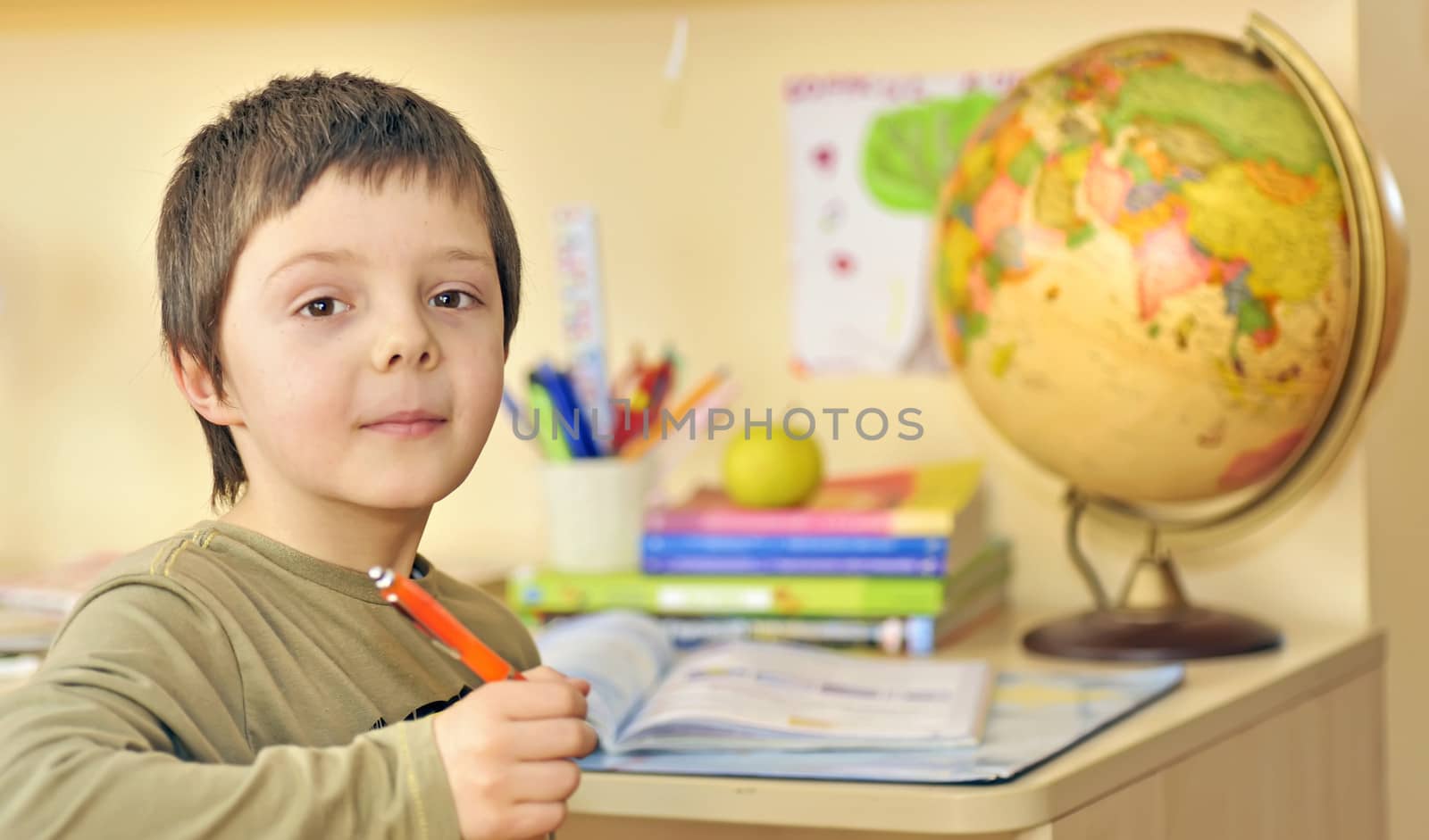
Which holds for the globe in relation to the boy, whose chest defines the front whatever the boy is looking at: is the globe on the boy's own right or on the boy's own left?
on the boy's own left

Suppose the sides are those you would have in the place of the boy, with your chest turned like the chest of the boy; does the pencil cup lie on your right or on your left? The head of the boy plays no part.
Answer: on your left

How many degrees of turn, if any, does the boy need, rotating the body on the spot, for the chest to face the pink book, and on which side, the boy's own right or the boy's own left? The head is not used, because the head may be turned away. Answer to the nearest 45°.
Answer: approximately 90° to the boy's own left

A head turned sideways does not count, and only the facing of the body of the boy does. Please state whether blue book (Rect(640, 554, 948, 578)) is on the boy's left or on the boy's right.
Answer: on the boy's left

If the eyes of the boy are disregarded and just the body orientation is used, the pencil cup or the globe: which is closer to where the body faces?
the globe

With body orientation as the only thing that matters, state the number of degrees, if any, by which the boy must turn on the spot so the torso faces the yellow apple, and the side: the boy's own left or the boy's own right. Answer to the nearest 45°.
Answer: approximately 90° to the boy's own left
